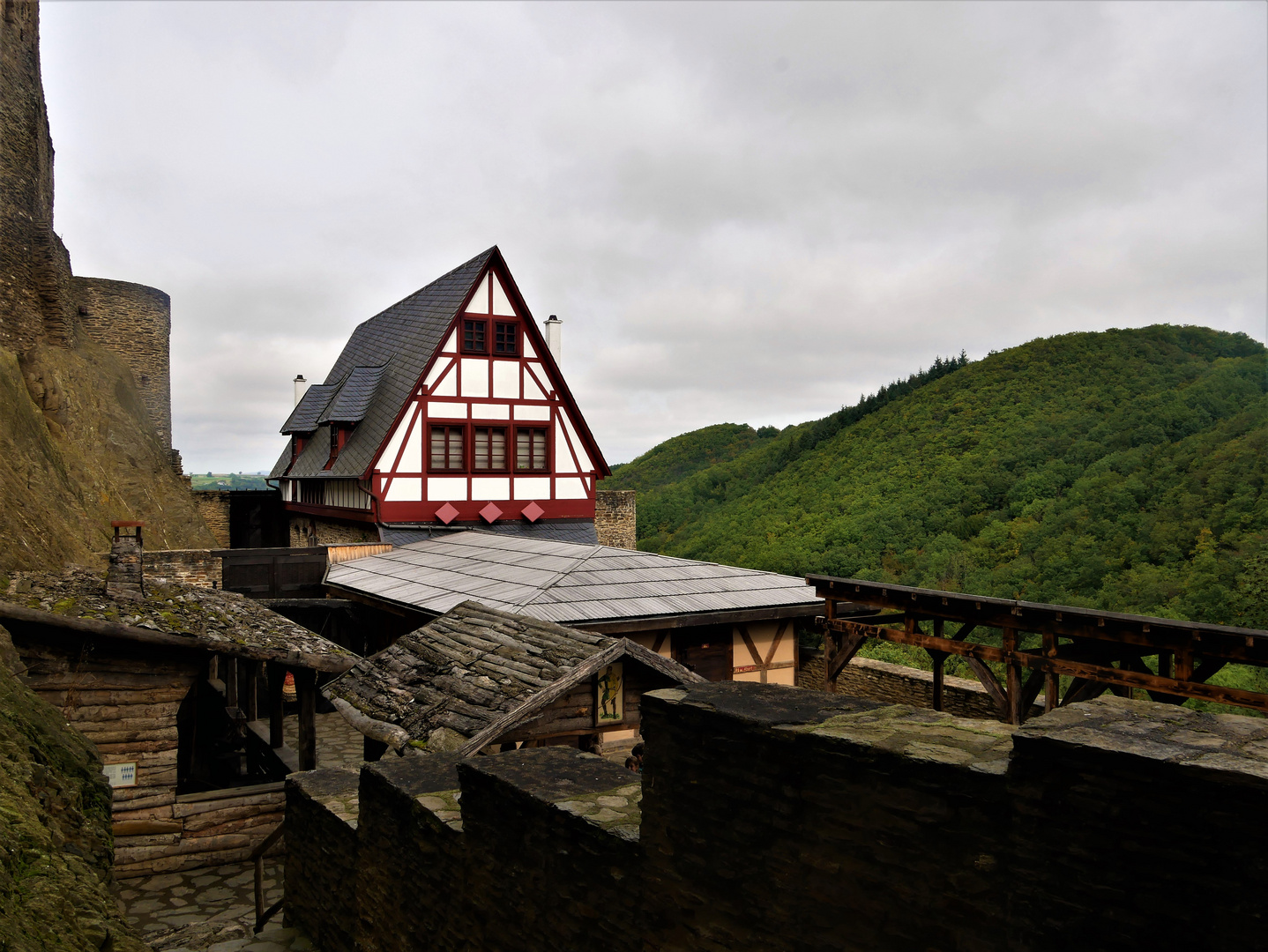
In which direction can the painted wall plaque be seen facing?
toward the camera

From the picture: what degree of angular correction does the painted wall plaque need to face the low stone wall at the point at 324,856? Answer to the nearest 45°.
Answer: approximately 45° to its right

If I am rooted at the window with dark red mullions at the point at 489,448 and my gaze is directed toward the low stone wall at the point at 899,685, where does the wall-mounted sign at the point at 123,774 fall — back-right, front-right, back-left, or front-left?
front-right

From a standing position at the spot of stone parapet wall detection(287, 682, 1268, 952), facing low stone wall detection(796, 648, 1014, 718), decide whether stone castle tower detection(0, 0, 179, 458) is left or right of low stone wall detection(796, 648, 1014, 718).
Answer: left

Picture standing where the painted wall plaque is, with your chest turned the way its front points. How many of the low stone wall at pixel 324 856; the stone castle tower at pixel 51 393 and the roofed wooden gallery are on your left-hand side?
1

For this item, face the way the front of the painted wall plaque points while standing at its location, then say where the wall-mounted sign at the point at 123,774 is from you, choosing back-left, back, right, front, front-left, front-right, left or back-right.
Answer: right

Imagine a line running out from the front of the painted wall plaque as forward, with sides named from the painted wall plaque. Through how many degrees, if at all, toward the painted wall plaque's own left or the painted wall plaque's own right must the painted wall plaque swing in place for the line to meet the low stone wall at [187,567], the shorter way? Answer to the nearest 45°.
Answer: approximately 135° to the painted wall plaque's own right

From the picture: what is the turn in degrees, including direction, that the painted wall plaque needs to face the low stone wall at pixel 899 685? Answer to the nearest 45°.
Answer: approximately 135° to its left

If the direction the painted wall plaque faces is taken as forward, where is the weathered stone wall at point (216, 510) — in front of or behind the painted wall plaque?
behind

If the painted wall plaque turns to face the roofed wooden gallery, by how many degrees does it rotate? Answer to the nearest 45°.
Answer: approximately 90° to its left

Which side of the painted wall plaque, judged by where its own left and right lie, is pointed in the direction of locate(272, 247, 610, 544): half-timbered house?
back
